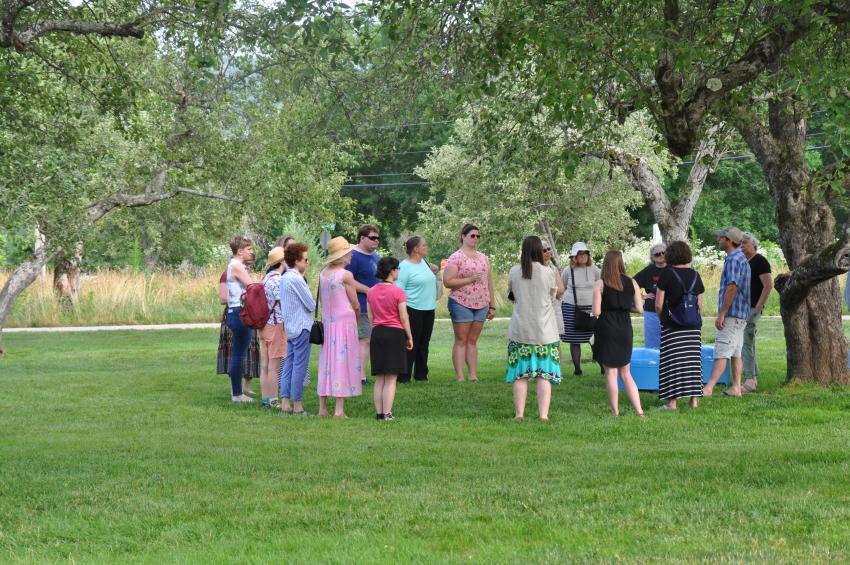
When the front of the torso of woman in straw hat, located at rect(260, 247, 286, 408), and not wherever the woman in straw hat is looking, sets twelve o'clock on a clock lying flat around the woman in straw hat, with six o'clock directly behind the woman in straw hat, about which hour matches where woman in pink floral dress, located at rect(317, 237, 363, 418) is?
The woman in pink floral dress is roughly at 2 o'clock from the woman in straw hat.

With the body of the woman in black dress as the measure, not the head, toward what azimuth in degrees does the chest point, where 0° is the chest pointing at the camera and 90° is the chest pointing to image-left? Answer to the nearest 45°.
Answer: approximately 180°

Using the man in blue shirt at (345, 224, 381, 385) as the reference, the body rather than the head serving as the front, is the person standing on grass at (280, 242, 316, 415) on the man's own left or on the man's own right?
on the man's own right

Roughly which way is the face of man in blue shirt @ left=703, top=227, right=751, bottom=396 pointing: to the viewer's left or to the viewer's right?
to the viewer's left

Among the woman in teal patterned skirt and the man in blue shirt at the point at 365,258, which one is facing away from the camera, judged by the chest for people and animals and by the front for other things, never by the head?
the woman in teal patterned skirt

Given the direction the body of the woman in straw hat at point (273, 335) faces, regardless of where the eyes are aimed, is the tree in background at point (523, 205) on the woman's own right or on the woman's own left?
on the woman's own left

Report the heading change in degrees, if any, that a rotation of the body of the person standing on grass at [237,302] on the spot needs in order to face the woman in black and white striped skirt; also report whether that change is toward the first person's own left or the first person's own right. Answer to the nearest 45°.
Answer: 0° — they already face them

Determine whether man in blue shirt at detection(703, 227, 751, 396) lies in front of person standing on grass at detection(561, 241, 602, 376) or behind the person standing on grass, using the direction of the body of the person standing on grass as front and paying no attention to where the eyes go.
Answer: in front

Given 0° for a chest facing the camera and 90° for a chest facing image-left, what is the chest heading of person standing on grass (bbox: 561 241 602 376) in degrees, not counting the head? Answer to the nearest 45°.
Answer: approximately 0°

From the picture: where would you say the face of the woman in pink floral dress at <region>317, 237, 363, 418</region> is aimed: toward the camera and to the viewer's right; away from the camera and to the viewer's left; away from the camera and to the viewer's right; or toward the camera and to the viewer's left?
away from the camera and to the viewer's right

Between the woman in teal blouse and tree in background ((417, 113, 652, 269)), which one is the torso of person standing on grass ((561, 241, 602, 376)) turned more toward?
the woman in teal blouse

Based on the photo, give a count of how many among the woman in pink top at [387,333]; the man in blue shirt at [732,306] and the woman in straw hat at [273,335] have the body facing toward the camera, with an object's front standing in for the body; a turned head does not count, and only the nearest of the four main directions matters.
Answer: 0

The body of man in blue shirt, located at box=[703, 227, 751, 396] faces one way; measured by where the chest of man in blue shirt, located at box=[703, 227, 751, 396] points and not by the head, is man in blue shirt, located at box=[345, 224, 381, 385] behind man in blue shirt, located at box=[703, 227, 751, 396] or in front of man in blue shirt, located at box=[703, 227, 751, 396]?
in front

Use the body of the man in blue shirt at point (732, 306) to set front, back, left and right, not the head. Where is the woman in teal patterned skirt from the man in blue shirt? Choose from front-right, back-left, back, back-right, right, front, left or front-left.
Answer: front-left

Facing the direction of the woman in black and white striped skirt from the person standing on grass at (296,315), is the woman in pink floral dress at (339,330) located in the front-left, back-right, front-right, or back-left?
front-right

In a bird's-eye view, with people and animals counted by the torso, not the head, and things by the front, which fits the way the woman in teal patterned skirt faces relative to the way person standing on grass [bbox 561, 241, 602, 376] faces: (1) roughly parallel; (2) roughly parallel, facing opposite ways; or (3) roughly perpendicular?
roughly parallel, facing opposite ways

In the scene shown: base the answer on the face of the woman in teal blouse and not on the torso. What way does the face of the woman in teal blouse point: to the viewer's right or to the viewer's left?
to the viewer's right

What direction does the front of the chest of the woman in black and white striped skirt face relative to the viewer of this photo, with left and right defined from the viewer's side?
facing away from the viewer

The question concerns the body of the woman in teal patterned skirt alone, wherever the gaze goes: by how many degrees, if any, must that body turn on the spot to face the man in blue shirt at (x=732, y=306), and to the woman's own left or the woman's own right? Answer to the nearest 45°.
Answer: approximately 45° to the woman's own right

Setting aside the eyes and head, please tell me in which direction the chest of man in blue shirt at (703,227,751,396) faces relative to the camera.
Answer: to the viewer's left

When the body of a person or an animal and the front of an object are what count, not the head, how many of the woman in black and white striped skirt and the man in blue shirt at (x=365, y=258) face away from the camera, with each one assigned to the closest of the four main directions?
1

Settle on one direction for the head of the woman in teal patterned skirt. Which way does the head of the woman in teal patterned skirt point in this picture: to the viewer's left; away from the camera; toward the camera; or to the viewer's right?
away from the camera
